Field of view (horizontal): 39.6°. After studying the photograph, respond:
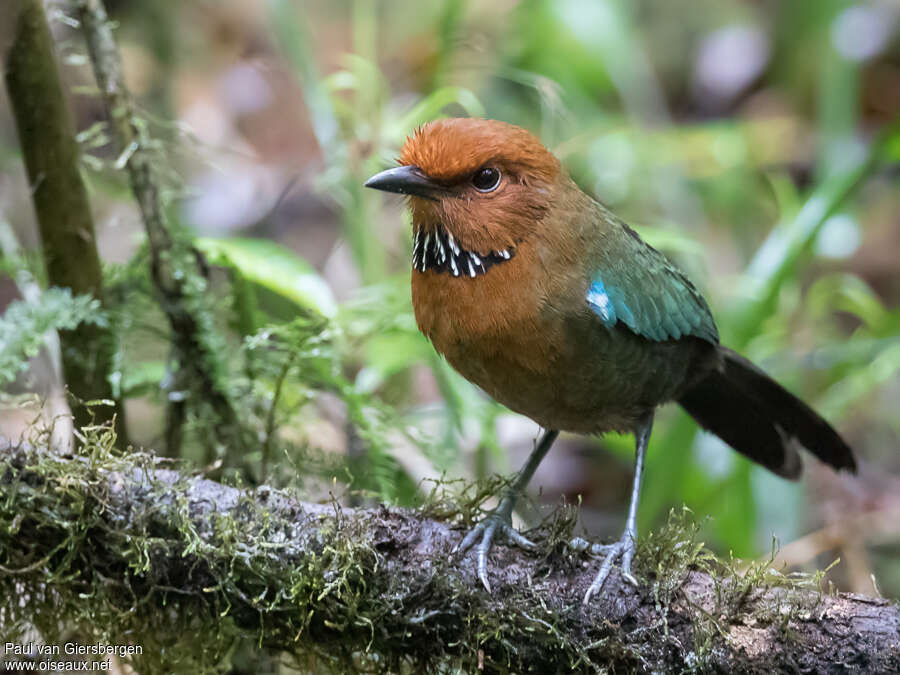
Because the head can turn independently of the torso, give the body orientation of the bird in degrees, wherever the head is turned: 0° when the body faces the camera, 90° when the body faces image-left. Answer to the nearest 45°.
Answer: approximately 45°

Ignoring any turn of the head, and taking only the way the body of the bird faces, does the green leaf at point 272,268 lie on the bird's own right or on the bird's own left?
on the bird's own right

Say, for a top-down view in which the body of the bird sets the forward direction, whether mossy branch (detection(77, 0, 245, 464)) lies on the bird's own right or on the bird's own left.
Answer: on the bird's own right

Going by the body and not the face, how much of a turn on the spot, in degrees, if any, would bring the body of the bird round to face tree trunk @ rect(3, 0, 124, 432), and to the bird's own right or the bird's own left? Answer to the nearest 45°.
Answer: approximately 45° to the bird's own right
